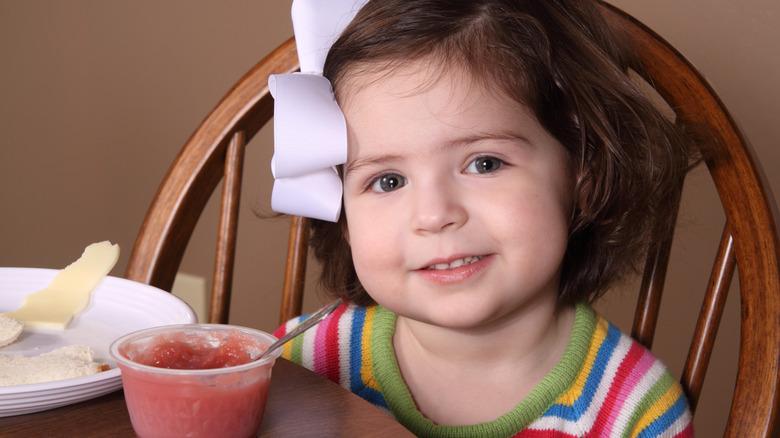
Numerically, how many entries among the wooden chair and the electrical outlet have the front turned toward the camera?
2

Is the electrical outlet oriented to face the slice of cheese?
yes

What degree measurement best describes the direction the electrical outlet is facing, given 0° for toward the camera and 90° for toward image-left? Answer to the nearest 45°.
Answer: approximately 0°

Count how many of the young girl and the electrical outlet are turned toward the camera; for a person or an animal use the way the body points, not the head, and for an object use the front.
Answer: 2

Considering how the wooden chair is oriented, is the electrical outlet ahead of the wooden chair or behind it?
behind
